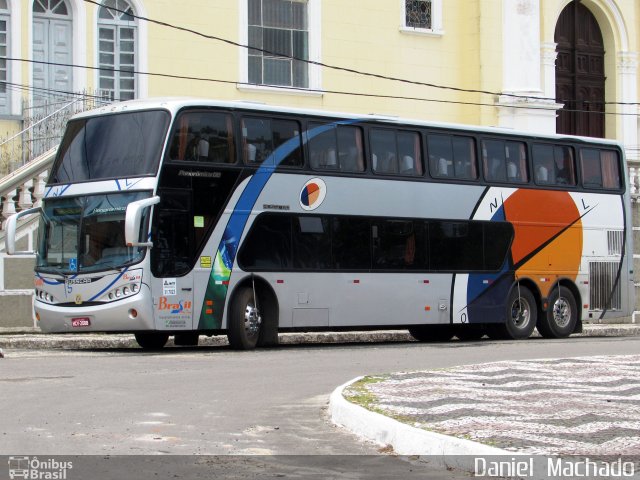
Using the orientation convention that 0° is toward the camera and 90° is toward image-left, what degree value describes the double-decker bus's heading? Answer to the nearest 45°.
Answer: approximately 45°

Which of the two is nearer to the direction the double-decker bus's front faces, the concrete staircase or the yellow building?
the concrete staircase

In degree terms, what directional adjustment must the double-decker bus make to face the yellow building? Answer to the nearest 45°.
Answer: approximately 135° to its right

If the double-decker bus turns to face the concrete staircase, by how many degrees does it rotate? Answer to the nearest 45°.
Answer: approximately 90° to its right
